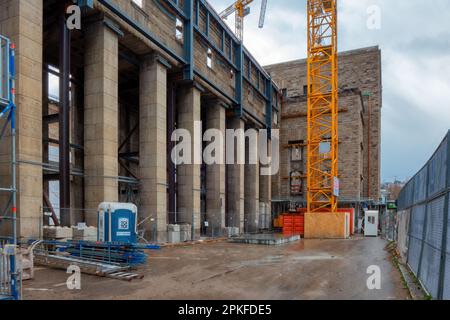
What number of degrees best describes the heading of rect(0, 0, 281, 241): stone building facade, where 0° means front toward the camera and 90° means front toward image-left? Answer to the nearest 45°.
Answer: approximately 315°

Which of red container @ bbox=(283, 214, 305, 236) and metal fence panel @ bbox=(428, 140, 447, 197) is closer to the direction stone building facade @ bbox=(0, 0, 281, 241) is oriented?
the metal fence panel

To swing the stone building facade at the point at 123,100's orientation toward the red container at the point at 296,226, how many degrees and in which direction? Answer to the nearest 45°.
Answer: approximately 90° to its left

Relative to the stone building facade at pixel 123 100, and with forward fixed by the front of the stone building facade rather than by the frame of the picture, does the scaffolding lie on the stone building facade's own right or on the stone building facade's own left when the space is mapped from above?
on the stone building facade's own right

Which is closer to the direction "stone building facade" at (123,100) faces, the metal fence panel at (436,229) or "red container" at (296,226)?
the metal fence panel
